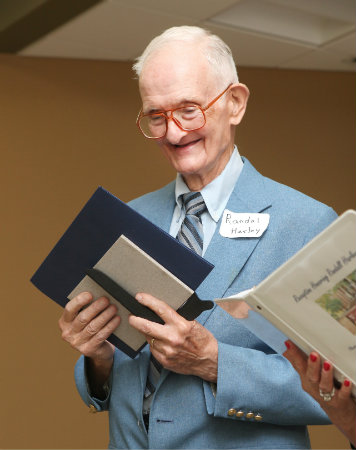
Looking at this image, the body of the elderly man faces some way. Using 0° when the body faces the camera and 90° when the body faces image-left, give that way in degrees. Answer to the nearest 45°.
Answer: approximately 45°
